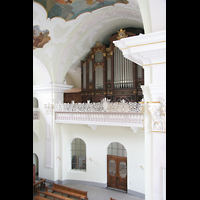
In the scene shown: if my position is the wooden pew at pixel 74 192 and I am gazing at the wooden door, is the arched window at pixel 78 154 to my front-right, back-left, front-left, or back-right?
front-left

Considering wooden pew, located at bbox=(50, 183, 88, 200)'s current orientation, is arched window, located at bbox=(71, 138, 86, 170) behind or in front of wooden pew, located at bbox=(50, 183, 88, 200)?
behind

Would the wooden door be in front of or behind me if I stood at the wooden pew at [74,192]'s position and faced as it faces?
behind

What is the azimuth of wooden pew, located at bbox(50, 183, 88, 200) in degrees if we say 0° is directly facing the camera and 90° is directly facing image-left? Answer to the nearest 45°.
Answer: approximately 45°
